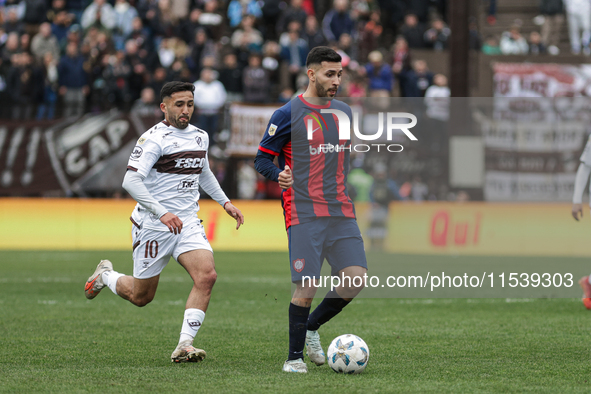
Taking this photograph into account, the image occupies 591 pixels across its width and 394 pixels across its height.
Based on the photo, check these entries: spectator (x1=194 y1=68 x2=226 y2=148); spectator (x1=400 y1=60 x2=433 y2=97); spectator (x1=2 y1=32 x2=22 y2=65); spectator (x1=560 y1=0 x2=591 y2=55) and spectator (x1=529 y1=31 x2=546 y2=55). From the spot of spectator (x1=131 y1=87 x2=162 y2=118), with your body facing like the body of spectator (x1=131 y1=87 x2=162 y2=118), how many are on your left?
4

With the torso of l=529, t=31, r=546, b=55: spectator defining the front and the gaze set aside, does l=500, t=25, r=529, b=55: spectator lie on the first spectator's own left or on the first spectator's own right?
on the first spectator's own right

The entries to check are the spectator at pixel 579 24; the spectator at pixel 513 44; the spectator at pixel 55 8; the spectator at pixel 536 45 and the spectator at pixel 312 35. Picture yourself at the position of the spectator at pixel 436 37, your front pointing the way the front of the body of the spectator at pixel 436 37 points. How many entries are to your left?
3

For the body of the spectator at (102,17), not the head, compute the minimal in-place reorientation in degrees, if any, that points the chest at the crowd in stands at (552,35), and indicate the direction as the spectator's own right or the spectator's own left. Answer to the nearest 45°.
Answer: approximately 90° to the spectator's own left

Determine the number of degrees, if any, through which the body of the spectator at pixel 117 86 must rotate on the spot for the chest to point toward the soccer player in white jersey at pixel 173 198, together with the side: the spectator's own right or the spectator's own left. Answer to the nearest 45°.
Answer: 0° — they already face them

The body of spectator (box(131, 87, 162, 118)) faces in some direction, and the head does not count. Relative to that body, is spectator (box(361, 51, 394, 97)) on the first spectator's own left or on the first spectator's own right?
on the first spectator's own left

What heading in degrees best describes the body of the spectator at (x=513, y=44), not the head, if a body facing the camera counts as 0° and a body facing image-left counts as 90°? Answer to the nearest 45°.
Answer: approximately 0°

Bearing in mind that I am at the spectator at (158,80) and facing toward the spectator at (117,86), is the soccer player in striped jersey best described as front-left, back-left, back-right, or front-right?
back-left

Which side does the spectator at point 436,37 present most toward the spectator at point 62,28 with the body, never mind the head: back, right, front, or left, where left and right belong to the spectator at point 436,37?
right

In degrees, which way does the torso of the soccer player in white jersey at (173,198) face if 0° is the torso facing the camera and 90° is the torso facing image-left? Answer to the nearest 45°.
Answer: approximately 315°
